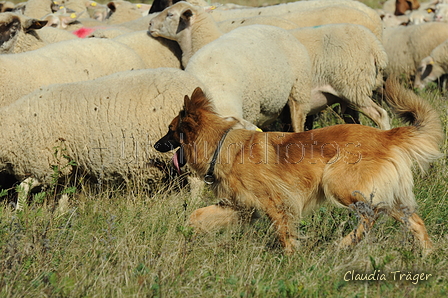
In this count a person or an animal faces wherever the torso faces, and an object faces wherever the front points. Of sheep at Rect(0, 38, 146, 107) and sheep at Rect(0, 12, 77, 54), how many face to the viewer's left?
2

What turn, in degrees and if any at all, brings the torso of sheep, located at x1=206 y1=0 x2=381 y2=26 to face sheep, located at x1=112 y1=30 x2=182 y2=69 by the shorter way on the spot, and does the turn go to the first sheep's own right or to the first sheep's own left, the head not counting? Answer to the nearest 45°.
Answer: approximately 45° to the first sheep's own left

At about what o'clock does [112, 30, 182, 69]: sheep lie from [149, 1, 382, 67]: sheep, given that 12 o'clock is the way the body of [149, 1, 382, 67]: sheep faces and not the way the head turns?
[112, 30, 182, 69]: sheep is roughly at 11 o'clock from [149, 1, 382, 67]: sheep.

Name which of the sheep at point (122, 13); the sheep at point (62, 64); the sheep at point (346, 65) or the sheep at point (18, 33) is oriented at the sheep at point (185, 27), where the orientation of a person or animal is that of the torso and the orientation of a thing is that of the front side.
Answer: the sheep at point (346, 65)

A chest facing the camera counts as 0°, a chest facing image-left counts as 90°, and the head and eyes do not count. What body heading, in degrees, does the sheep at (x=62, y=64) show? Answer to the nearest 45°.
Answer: approximately 90°

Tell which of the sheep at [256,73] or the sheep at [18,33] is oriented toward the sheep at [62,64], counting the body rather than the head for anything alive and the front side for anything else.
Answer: the sheep at [256,73]

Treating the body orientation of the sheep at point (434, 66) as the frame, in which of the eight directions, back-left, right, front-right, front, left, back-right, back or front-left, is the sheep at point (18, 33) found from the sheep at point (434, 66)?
front-left

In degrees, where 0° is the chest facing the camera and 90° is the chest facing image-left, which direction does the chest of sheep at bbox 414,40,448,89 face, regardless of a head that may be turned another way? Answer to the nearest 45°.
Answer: approximately 90°

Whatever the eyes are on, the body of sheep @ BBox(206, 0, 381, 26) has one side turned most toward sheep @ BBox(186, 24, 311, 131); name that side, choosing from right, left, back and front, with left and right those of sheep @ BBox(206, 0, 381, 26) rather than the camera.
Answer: left

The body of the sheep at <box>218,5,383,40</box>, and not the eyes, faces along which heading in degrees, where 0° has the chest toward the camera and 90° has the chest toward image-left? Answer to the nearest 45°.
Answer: approximately 90°

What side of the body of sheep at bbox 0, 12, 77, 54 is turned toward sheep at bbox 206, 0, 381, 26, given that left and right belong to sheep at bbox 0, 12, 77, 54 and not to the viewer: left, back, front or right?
back
